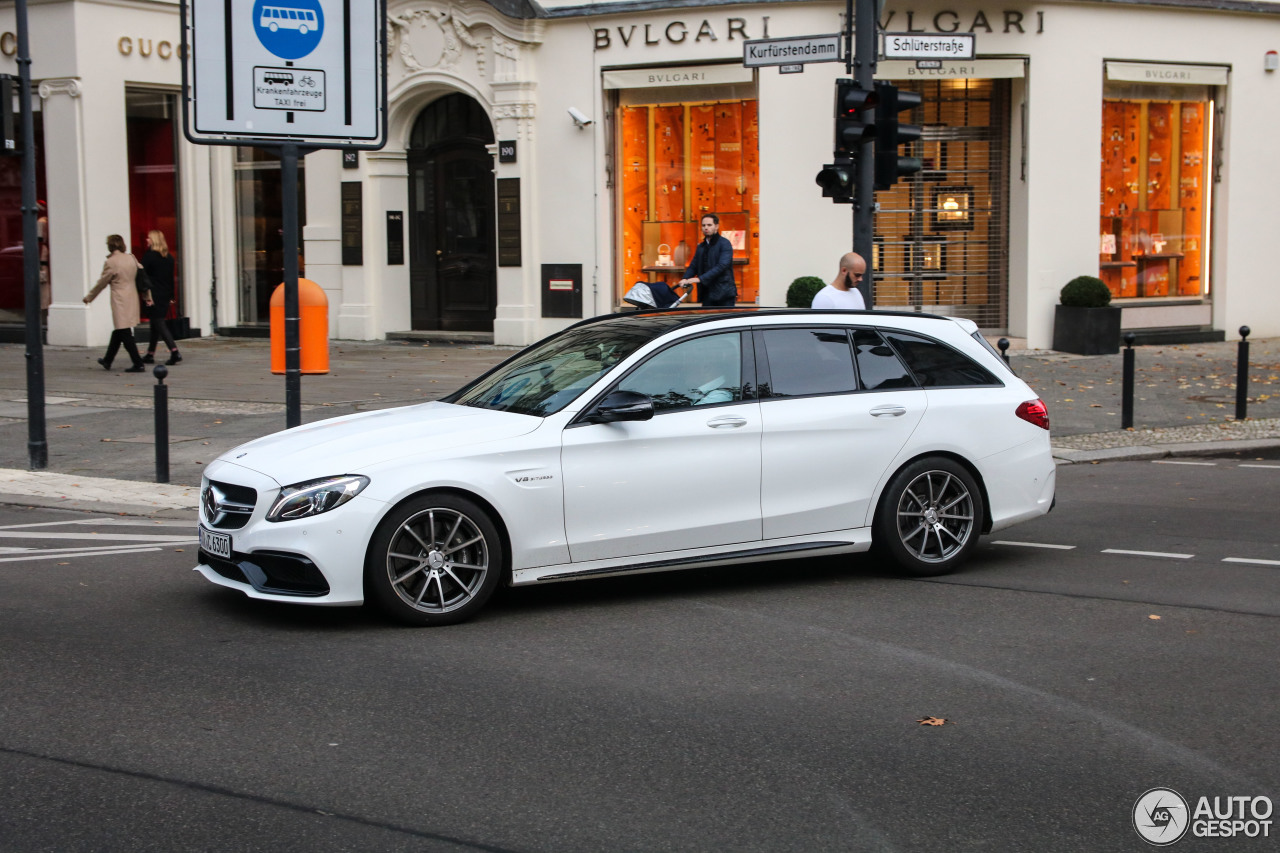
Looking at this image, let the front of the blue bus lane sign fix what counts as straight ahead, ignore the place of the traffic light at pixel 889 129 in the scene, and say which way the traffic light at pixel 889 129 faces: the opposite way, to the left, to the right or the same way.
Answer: to the left

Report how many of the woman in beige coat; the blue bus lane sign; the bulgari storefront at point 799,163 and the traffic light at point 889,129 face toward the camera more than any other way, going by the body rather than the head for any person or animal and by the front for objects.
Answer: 2

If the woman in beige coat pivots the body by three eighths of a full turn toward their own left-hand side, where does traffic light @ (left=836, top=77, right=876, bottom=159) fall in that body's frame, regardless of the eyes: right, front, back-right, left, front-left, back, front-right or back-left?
front-left

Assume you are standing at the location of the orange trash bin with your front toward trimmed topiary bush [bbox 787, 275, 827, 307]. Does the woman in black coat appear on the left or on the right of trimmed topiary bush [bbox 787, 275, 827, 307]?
left

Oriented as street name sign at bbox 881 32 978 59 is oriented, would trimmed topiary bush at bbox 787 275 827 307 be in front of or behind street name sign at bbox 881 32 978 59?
behind

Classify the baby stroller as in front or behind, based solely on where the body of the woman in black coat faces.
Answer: behind

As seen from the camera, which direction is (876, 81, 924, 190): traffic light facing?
to the viewer's right

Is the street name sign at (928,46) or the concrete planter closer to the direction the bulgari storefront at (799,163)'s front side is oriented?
the street name sign

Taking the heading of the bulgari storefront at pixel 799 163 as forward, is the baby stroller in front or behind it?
in front

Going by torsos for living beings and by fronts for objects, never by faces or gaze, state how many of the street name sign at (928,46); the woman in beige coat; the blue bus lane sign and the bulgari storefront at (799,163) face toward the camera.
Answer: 3

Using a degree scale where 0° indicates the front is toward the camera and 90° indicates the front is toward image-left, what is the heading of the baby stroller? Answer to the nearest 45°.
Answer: approximately 90°

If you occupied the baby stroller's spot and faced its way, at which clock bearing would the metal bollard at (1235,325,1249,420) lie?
The metal bollard is roughly at 6 o'clock from the baby stroller.
